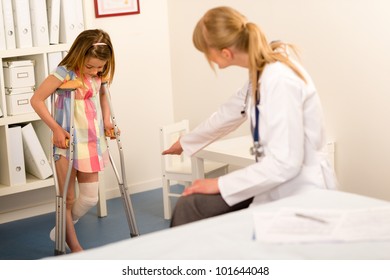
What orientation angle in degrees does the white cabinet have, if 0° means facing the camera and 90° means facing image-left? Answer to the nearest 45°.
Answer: approximately 315°

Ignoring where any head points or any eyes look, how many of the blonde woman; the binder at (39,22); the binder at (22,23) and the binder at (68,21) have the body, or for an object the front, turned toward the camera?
3

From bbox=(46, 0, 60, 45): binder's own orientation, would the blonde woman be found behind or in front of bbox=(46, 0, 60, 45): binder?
in front

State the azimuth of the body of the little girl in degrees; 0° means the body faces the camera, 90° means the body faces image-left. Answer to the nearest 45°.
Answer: approximately 315°

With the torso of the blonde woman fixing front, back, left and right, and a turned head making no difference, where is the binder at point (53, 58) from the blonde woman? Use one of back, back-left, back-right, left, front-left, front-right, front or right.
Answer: front-right

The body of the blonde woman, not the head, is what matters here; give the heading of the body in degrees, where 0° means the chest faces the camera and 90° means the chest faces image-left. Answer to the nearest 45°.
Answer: approximately 90°
